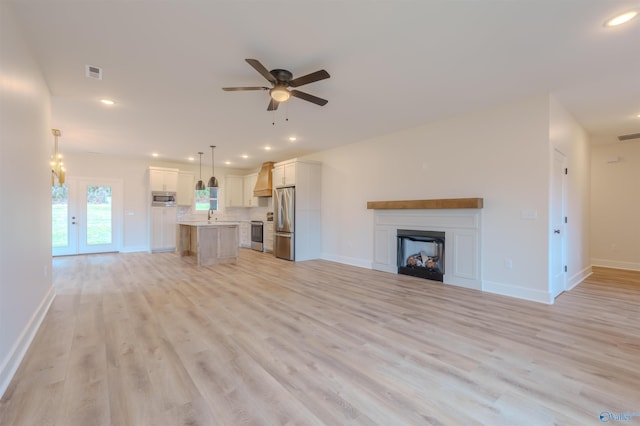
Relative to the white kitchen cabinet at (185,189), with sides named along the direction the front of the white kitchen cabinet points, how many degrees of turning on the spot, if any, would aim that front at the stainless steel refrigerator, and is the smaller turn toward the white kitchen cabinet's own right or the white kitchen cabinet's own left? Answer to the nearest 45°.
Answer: approximately 45° to the white kitchen cabinet's own left

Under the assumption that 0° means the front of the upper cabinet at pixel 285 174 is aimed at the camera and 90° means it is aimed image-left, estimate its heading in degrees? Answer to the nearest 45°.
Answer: approximately 45°

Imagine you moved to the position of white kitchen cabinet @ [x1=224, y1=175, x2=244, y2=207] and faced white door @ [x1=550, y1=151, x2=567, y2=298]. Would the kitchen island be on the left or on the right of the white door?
right

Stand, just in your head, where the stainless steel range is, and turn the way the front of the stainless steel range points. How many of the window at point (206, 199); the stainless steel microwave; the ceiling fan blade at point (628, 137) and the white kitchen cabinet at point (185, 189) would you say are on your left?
1

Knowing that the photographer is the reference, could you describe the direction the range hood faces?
facing the viewer and to the left of the viewer

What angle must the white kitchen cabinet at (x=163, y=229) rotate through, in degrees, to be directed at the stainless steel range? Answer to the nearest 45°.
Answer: approximately 90° to its left

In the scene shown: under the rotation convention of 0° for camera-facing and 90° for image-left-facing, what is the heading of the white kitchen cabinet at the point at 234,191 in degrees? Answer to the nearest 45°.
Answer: approximately 0°

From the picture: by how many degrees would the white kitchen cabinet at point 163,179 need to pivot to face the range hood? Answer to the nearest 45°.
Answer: approximately 45° to its left

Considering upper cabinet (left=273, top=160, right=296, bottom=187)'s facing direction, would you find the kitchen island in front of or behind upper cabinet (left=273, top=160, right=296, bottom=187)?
in front
